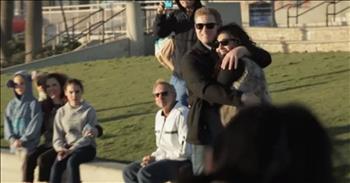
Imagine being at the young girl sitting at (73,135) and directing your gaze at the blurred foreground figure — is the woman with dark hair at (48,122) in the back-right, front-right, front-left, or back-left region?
back-right

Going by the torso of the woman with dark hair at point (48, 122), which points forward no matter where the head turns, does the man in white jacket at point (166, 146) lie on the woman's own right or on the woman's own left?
on the woman's own left

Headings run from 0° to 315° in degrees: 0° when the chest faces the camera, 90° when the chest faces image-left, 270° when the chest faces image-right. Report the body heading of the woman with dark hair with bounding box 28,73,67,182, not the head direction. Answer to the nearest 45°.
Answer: approximately 45°

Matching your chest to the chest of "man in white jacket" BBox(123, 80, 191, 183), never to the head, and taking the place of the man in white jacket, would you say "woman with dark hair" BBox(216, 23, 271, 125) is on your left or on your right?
on your left

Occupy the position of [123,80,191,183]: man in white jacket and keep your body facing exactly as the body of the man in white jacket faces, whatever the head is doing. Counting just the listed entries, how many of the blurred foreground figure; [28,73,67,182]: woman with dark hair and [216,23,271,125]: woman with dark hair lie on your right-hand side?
1

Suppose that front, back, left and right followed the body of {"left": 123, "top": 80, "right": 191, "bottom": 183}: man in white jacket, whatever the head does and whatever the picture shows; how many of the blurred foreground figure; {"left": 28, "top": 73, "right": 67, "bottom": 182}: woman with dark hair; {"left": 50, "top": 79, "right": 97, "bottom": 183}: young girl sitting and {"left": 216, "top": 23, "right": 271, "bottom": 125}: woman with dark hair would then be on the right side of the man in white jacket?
2

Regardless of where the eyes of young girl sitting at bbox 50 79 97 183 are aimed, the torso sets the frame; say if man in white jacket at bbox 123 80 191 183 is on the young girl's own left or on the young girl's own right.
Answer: on the young girl's own left
